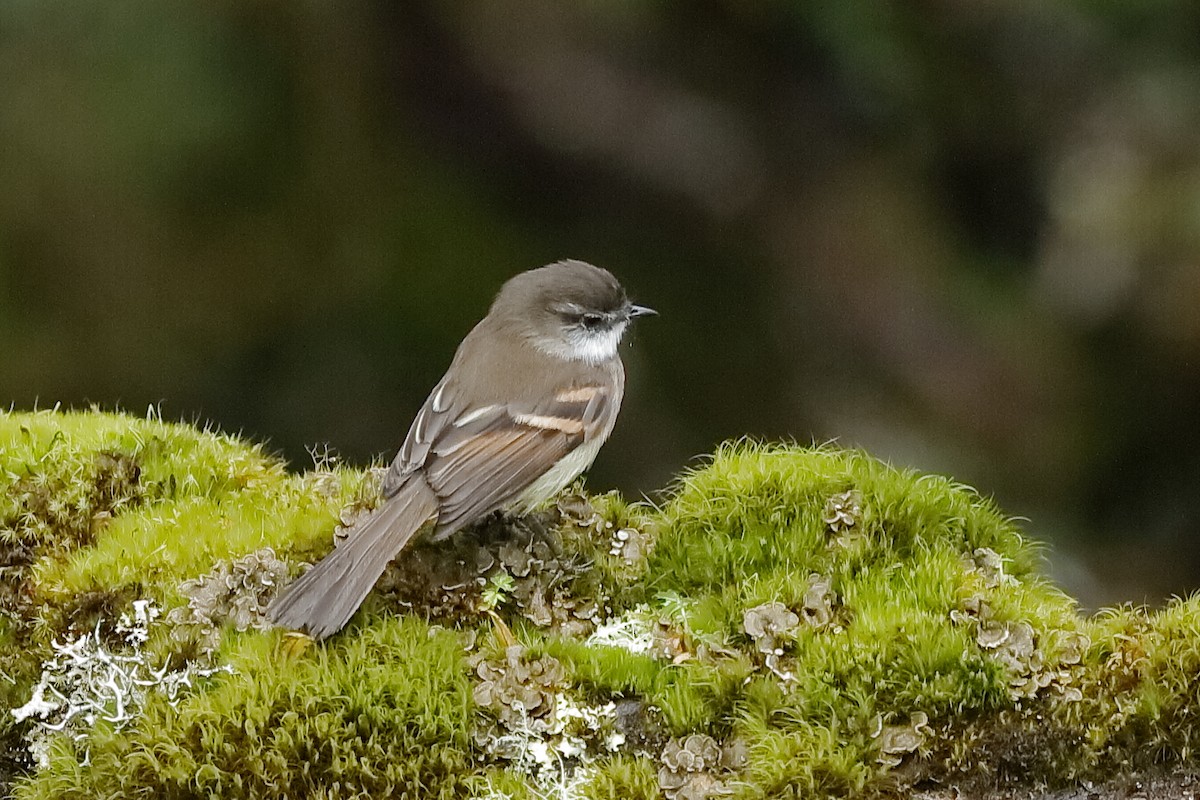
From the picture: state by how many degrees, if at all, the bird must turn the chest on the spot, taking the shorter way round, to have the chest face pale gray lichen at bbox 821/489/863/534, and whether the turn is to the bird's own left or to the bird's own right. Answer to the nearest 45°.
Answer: approximately 90° to the bird's own right

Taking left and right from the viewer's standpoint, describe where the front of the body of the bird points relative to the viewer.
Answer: facing away from the viewer and to the right of the viewer
